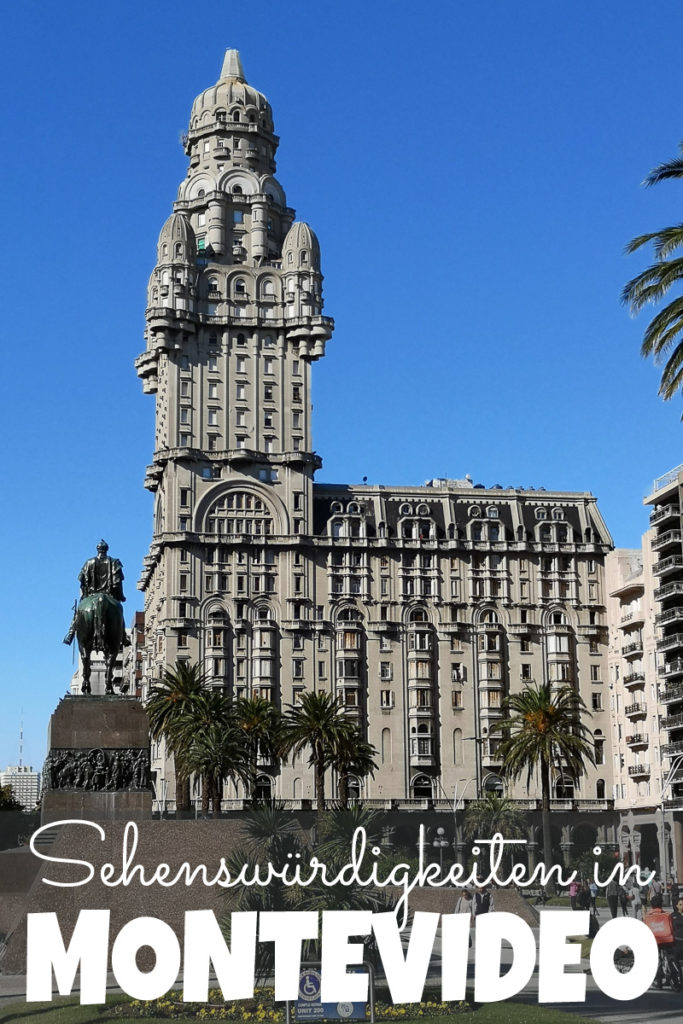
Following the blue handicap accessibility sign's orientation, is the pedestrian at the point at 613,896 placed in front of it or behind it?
behind

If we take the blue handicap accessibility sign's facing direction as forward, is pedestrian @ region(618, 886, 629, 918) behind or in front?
behind

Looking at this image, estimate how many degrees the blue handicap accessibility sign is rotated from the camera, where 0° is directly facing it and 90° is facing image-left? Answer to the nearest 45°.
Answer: approximately 0°

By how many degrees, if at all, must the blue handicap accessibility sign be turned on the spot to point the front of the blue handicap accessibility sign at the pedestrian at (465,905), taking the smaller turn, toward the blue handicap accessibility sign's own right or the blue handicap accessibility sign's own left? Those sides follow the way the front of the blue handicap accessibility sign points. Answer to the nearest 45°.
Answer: approximately 180°

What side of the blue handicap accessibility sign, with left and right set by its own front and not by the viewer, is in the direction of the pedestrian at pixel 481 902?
back

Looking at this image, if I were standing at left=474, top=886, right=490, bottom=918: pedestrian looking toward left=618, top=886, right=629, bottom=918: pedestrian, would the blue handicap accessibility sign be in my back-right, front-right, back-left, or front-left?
back-right
